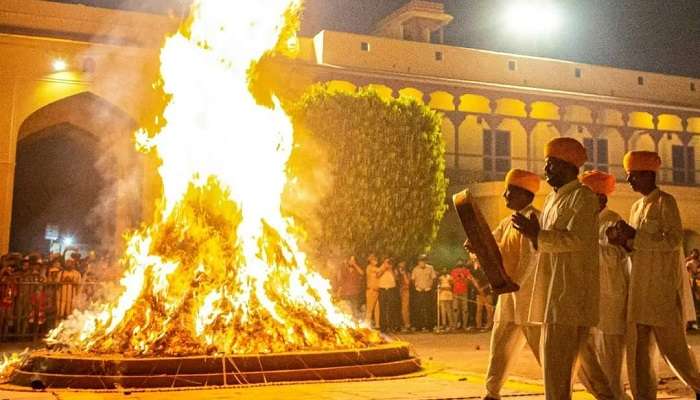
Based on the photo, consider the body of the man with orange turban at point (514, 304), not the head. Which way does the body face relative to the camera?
to the viewer's left

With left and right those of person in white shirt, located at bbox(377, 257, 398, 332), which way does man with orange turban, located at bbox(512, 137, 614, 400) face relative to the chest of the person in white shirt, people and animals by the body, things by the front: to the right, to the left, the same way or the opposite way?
to the right

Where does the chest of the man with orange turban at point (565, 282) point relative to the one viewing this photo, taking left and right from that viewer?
facing to the left of the viewer

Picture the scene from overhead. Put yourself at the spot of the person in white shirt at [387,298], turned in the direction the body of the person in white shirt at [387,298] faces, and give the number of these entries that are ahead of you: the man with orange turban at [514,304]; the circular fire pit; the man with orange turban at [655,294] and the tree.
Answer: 3

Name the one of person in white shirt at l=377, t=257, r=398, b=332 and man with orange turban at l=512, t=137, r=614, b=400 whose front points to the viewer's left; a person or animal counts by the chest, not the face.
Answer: the man with orange turban

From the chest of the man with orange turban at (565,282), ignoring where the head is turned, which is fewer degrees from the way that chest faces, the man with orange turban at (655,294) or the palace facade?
the palace facade

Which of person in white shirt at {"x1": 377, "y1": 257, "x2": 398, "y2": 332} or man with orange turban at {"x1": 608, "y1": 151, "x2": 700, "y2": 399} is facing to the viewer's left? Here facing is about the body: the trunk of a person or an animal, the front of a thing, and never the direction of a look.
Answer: the man with orange turban

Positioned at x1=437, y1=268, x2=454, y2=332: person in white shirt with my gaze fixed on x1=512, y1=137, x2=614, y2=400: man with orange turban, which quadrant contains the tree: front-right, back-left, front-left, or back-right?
back-right

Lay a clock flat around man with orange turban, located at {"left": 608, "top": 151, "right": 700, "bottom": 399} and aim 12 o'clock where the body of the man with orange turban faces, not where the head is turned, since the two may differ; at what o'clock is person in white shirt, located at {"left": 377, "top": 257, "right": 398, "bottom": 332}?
The person in white shirt is roughly at 2 o'clock from the man with orange turban.

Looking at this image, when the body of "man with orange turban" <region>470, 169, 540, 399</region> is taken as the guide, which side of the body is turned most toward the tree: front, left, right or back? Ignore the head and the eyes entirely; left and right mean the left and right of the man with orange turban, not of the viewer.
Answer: right

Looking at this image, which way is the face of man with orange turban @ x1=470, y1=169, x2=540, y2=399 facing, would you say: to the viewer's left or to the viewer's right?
to the viewer's left

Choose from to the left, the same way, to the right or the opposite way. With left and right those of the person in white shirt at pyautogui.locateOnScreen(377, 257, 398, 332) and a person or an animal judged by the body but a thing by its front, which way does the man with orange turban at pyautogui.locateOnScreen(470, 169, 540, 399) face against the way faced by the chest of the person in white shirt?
to the right

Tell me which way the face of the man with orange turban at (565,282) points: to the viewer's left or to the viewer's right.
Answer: to the viewer's left

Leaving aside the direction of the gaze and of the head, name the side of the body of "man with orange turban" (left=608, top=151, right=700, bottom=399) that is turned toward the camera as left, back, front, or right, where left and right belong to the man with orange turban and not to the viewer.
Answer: left
